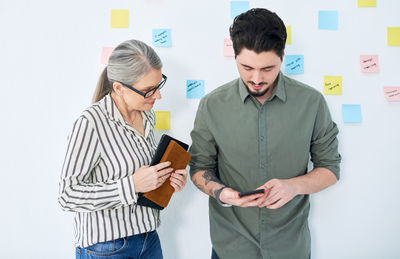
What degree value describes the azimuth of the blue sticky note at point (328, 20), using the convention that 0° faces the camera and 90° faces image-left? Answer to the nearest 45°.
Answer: approximately 0°

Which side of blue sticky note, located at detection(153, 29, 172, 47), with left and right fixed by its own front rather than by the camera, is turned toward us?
front

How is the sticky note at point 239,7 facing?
toward the camera

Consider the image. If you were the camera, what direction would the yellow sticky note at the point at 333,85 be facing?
facing the viewer

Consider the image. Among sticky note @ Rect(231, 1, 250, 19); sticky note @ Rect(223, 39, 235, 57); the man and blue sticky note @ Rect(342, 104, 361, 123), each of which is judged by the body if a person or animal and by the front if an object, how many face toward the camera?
4

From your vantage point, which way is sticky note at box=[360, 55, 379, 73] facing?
toward the camera
